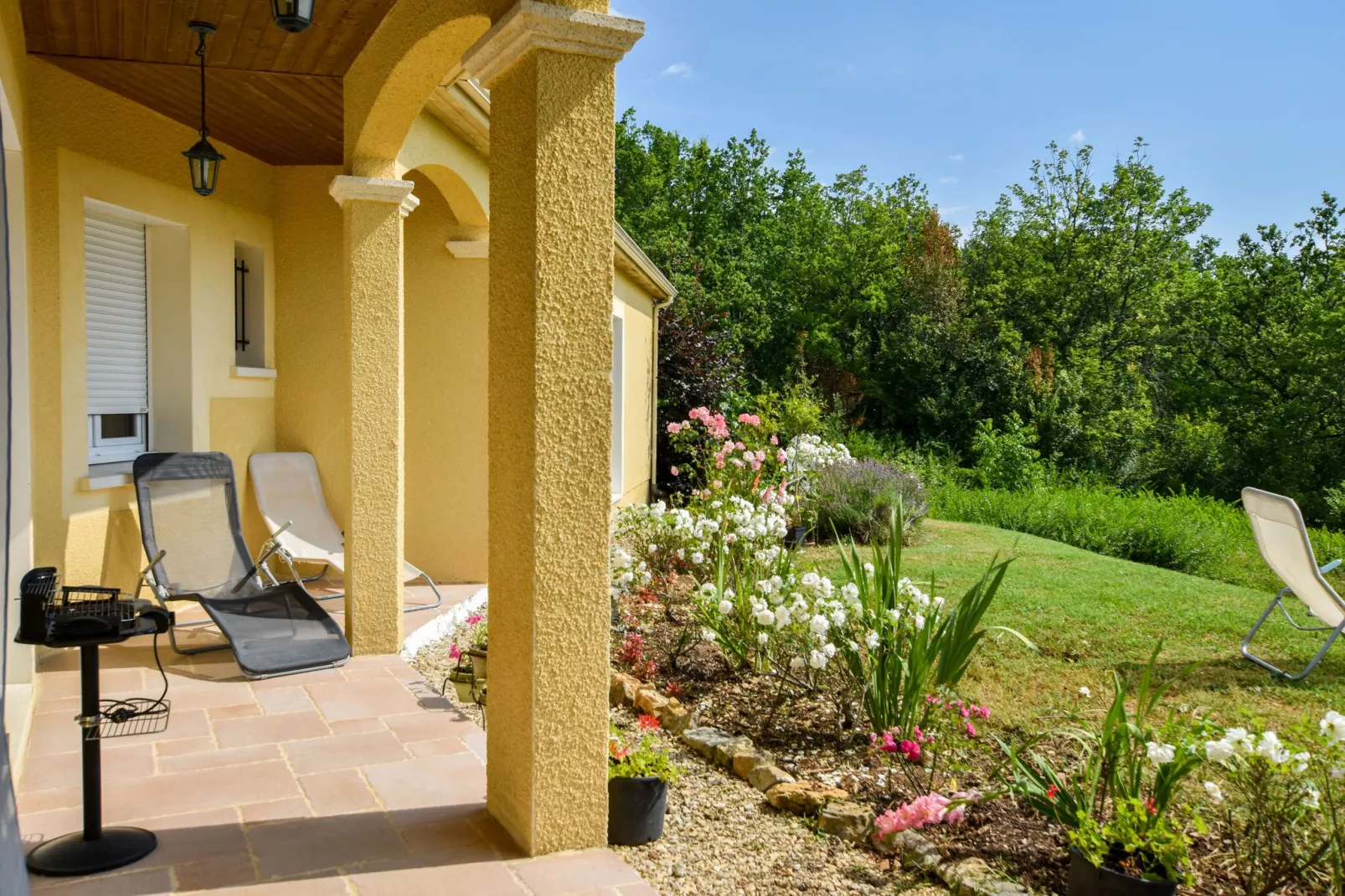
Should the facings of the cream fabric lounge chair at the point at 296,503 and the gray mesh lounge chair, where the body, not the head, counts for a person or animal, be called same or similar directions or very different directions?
same or similar directions

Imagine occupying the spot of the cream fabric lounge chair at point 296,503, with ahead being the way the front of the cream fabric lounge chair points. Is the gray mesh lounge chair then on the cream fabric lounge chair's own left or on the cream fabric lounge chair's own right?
on the cream fabric lounge chair's own right

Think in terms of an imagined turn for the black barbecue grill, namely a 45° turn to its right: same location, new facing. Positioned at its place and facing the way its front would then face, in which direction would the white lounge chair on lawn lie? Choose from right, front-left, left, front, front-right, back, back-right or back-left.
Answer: front-left

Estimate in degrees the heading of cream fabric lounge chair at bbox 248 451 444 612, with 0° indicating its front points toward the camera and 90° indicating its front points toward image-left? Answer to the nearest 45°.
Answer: approximately 315°

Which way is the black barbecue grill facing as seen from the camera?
to the viewer's right

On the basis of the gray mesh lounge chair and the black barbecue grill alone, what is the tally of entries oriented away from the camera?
0

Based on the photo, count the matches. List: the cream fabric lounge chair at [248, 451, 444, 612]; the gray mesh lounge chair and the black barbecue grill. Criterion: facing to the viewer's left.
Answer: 0

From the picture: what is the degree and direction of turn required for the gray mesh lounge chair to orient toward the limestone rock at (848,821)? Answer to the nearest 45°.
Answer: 0° — it already faces it

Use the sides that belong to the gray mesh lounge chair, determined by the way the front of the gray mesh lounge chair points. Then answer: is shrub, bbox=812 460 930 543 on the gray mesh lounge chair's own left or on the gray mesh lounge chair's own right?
on the gray mesh lounge chair's own left

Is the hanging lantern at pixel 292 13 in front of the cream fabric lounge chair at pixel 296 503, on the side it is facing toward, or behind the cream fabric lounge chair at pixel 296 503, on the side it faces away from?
in front

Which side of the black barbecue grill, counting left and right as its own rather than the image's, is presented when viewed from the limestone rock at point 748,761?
front

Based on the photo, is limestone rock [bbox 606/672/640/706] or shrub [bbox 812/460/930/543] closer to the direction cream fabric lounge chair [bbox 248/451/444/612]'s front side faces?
the limestone rock

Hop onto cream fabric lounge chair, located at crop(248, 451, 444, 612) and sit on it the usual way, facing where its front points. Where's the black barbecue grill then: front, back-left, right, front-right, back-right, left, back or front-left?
front-right

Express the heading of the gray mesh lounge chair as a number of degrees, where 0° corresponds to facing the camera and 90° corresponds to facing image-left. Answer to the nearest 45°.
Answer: approximately 315°

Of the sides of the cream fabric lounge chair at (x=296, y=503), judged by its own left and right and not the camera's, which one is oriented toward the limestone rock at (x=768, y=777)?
front
